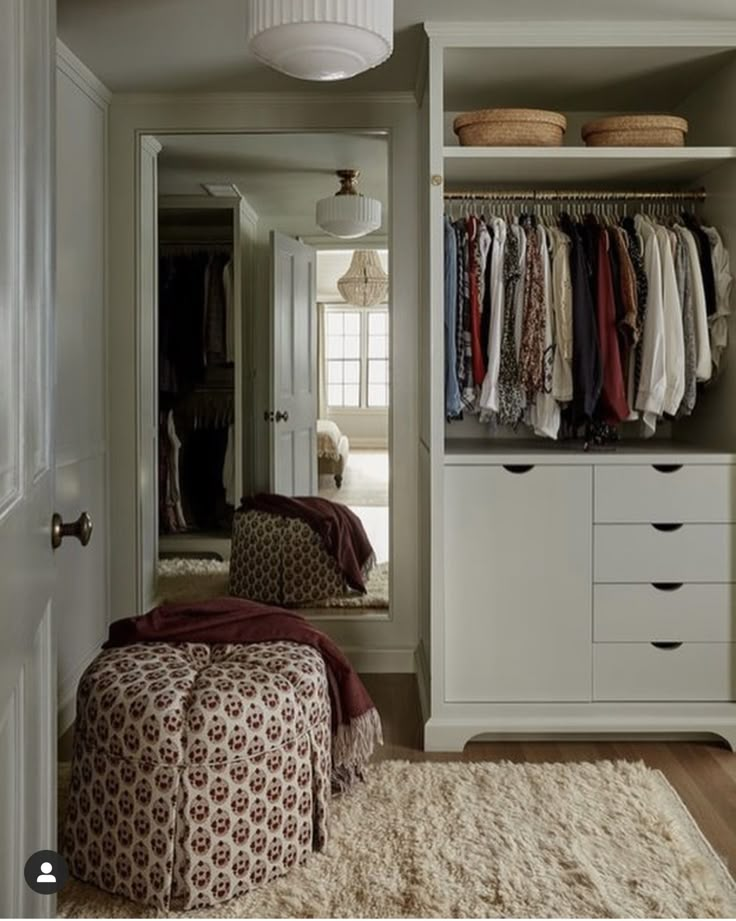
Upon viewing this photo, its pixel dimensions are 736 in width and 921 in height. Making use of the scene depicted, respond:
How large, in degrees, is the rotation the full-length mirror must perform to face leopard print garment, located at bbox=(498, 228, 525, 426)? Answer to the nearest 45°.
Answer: approximately 45° to its left

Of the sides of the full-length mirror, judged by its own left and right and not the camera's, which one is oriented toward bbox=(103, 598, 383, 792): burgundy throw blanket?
front

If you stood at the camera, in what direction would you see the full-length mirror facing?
facing the viewer

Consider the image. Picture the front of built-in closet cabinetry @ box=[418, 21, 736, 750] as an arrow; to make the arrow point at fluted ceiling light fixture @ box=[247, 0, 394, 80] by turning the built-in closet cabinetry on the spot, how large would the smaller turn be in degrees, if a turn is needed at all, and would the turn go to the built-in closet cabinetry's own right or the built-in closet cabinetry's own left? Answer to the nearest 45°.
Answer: approximately 45° to the built-in closet cabinetry's own right

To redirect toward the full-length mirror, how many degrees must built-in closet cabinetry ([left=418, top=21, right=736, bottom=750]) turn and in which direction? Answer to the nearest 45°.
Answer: approximately 135° to its right

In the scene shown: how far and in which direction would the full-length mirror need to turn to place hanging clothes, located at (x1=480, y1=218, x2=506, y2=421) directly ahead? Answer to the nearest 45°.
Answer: approximately 45° to its left

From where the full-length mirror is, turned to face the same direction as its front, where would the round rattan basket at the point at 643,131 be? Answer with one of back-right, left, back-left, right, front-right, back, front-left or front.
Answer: front-left

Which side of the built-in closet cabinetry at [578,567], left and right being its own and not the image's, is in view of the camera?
front

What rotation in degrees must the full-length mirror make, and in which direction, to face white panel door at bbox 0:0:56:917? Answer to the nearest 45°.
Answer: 0° — it already faces it

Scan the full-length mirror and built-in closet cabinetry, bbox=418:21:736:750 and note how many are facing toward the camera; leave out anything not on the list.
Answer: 2

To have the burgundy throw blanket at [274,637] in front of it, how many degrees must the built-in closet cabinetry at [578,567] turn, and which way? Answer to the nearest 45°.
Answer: approximately 45° to its right

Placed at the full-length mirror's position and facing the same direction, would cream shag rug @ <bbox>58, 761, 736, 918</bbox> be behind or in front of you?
in front
